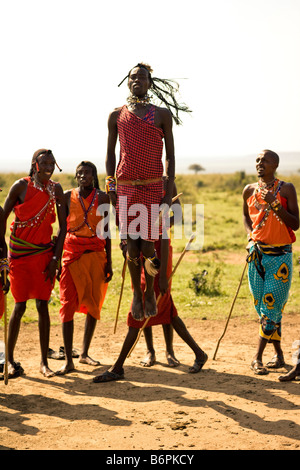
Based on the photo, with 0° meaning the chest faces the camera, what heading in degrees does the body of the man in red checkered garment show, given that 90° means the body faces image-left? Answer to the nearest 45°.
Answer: approximately 0°
